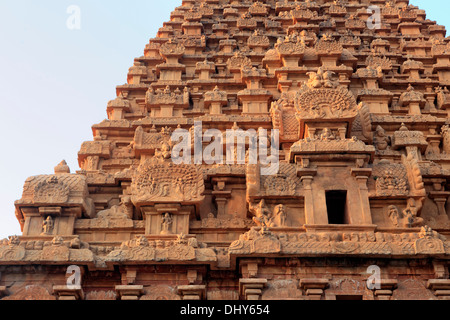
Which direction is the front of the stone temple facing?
toward the camera
